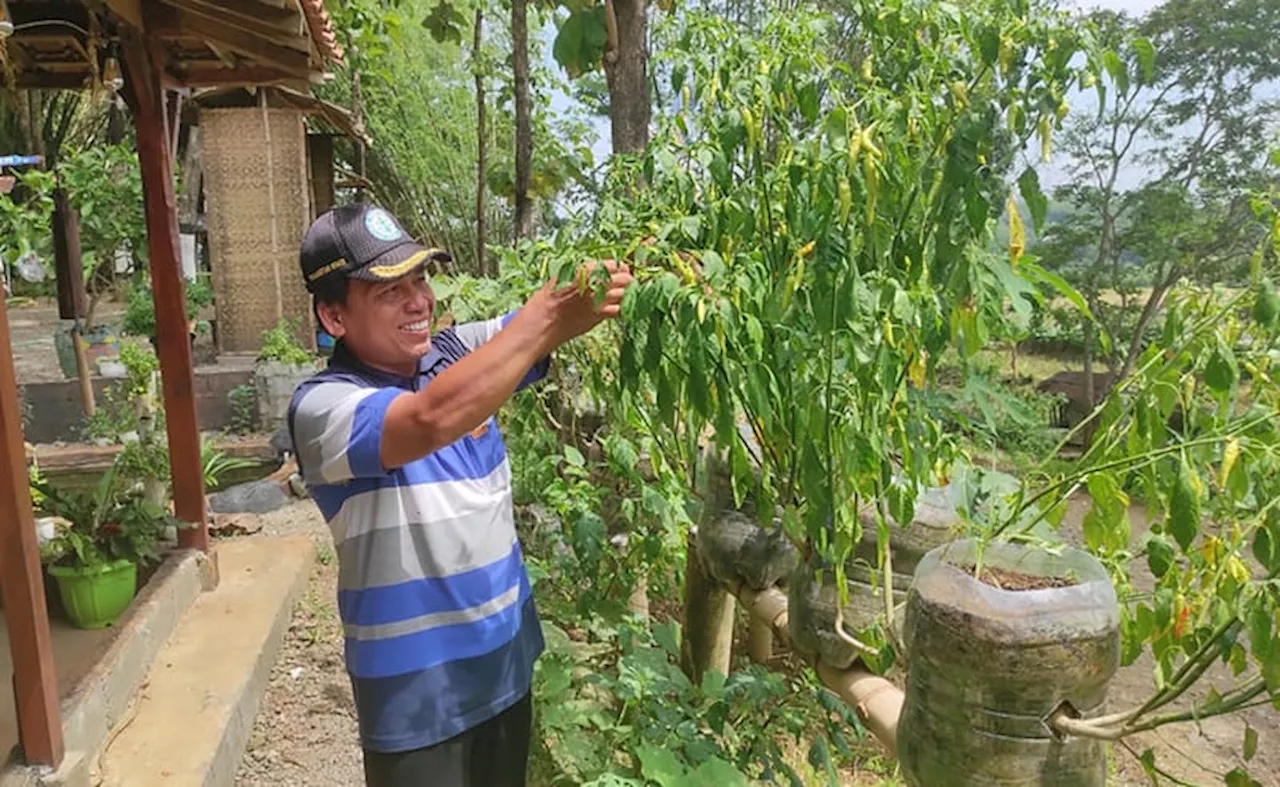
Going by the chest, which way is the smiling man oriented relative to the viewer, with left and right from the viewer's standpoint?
facing the viewer and to the right of the viewer

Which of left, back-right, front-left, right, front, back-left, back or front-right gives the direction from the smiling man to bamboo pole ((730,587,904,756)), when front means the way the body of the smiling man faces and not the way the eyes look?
front-left

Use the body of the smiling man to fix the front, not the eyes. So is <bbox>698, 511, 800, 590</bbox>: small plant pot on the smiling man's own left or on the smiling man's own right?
on the smiling man's own left

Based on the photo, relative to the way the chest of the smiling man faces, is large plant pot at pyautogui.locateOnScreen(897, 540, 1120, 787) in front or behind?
in front

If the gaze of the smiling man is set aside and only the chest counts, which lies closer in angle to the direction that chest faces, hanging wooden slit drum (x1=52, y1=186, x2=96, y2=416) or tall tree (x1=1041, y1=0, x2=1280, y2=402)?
the tall tree

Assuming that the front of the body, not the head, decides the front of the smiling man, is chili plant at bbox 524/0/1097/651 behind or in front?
in front

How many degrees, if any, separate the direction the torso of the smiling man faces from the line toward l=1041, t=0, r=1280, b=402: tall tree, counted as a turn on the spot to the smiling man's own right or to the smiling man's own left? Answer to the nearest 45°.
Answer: approximately 90° to the smiling man's own left

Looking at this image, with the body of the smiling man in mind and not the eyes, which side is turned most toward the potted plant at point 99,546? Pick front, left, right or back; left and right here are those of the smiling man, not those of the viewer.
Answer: back

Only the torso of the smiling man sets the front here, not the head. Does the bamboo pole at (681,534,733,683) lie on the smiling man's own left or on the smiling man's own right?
on the smiling man's own left

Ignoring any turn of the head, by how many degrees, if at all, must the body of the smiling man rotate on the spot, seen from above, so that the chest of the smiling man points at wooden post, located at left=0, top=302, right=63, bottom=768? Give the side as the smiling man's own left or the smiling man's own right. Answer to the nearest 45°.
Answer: approximately 180°

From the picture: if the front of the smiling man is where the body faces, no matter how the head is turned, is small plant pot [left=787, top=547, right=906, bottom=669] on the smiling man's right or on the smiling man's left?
on the smiling man's left
